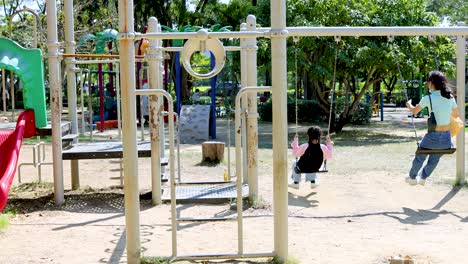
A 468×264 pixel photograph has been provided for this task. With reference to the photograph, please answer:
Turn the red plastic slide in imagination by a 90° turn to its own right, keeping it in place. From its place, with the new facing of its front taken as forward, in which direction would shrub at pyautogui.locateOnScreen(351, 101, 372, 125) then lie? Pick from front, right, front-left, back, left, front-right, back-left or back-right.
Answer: right

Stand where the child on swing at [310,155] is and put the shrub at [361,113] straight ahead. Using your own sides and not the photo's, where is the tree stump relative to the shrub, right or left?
left

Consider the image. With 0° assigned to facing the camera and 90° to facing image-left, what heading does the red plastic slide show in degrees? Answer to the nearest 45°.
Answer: approximately 45°

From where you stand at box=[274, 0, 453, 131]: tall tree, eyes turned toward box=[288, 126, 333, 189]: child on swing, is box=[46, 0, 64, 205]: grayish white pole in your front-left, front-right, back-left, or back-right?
front-right

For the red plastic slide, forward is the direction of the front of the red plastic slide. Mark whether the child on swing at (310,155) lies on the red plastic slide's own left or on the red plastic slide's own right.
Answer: on the red plastic slide's own left

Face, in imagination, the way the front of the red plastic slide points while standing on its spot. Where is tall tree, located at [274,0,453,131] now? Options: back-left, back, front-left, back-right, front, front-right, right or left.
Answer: back
